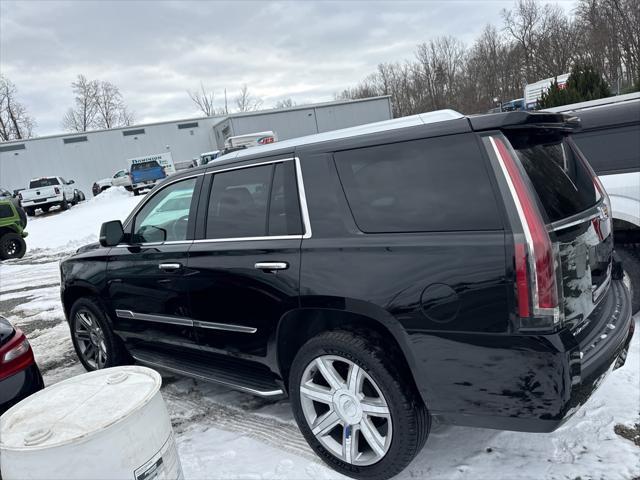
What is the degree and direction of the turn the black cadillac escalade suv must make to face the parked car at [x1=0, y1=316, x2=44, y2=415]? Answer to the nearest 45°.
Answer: approximately 45° to its left

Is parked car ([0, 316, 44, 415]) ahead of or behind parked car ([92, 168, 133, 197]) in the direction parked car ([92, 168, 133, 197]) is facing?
ahead

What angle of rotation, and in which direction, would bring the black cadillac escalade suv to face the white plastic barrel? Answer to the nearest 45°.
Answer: approximately 90° to its left

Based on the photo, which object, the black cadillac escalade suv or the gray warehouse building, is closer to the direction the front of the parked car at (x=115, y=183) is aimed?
the black cadillac escalade suv

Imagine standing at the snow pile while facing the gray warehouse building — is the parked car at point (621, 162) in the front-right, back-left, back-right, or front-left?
back-right

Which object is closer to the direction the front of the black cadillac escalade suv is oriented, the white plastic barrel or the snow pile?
the snow pile

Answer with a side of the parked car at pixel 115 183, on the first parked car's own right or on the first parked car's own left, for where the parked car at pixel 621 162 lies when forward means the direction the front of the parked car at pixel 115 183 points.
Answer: on the first parked car's own left

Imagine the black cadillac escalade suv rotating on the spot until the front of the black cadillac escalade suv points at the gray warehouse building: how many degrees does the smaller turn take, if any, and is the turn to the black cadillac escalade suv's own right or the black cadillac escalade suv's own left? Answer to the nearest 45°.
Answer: approximately 45° to the black cadillac escalade suv's own right

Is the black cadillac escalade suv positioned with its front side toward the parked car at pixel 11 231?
yes

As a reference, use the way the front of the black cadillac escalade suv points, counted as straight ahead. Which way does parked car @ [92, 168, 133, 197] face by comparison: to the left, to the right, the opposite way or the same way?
to the left

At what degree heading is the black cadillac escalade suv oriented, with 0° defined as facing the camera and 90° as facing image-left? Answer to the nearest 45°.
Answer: approximately 135°
